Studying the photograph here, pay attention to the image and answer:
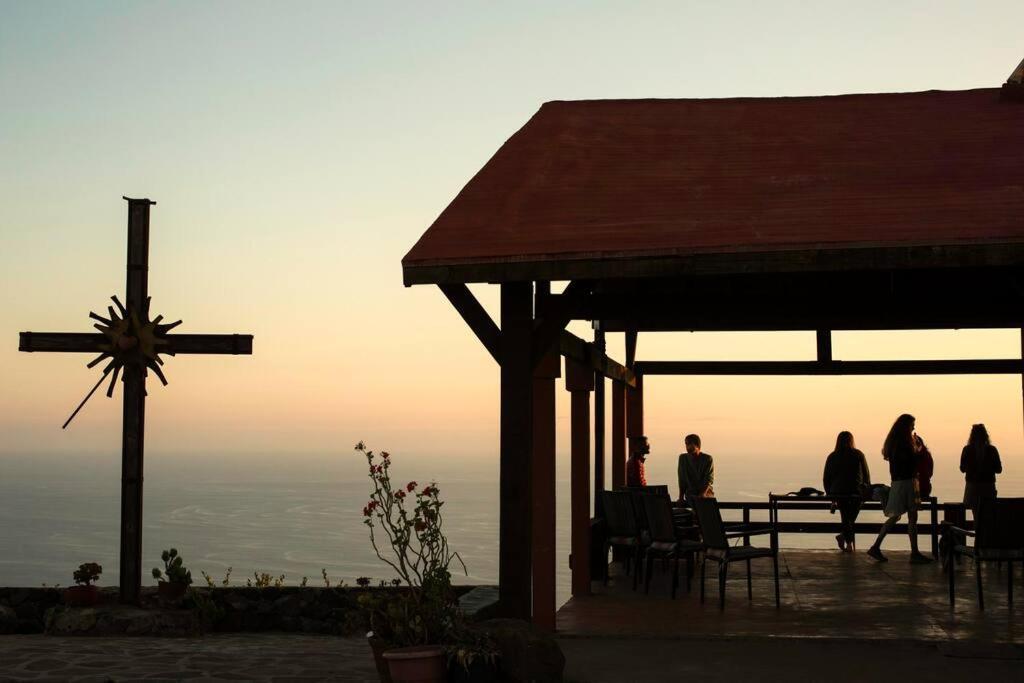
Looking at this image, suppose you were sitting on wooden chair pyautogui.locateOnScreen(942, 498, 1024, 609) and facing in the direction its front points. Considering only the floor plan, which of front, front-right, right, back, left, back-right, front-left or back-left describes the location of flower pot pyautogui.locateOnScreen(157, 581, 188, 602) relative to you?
front-left

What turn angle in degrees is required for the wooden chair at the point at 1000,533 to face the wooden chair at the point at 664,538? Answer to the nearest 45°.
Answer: approximately 45° to its left

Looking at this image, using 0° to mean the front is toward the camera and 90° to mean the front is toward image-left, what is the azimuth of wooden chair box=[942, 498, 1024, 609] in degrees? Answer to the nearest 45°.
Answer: approximately 135°

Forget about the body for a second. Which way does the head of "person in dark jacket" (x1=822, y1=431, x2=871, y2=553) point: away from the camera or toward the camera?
away from the camera

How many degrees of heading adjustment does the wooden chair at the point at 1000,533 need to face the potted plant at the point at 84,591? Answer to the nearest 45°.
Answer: approximately 45° to its left

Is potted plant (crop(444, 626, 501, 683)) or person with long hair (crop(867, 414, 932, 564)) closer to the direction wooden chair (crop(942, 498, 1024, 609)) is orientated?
the person with long hair

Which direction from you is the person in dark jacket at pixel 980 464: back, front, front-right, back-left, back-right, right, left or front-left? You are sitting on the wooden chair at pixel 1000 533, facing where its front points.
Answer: front-right

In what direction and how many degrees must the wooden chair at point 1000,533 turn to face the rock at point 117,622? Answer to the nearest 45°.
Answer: approximately 45° to its left

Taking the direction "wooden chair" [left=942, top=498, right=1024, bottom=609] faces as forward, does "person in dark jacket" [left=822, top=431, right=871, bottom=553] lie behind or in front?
in front

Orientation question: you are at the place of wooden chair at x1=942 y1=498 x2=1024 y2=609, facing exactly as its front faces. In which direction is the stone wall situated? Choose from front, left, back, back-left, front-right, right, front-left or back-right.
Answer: front-left

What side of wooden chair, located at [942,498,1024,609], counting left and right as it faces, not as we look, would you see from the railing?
front

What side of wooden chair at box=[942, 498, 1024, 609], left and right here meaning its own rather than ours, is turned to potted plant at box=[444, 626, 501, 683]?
left

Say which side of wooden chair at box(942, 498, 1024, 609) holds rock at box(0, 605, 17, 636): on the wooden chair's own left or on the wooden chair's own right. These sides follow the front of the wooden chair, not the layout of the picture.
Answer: on the wooden chair's own left

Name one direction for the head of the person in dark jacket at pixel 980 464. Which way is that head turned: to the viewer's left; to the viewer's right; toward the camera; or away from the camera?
away from the camera
